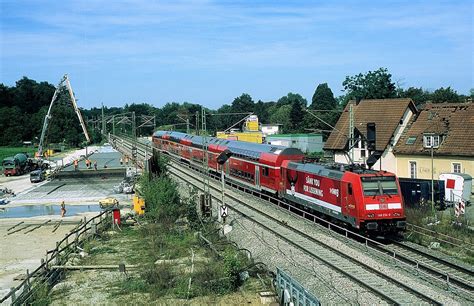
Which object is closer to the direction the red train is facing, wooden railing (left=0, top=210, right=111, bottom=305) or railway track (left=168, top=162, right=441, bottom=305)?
the railway track

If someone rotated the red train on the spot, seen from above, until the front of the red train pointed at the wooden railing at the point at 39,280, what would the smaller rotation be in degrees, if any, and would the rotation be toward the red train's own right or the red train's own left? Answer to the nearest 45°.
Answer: approximately 90° to the red train's own right

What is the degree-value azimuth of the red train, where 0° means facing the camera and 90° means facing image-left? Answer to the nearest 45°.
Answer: approximately 315°

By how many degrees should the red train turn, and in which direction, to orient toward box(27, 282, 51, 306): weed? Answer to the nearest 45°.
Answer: approximately 90° to its right

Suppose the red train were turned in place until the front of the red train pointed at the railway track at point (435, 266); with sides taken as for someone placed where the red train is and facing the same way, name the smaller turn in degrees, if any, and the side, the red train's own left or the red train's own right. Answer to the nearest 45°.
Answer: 0° — it already faces it
